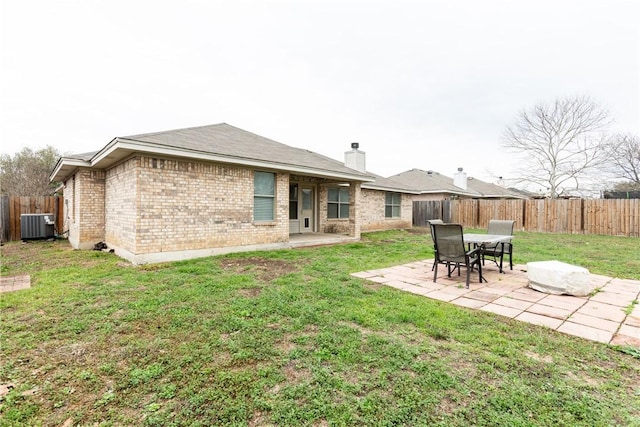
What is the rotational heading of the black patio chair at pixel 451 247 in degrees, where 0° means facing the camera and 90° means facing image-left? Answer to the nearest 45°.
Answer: approximately 225°

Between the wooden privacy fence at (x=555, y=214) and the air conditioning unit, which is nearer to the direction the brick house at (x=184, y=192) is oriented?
the air conditioning unit

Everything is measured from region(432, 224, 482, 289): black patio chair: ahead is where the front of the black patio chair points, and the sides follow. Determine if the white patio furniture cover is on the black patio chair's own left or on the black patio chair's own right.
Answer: on the black patio chair's own right

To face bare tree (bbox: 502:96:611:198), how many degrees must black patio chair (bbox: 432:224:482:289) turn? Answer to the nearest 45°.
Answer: approximately 45° to its left

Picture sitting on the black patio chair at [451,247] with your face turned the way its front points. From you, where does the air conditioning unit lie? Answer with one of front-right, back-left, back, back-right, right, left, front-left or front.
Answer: back-left

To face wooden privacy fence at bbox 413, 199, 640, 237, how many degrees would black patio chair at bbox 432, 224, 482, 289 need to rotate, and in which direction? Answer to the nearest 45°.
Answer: approximately 45° to its left

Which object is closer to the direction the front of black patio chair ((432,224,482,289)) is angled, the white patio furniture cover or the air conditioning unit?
the white patio furniture cover

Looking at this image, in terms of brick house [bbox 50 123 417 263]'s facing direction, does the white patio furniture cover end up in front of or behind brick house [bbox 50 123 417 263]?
behind

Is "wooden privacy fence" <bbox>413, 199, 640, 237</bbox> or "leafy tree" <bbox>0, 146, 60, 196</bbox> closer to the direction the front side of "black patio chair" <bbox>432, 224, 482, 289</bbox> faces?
the wooden privacy fence

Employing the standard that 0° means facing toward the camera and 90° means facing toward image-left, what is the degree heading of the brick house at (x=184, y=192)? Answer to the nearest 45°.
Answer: approximately 135°
